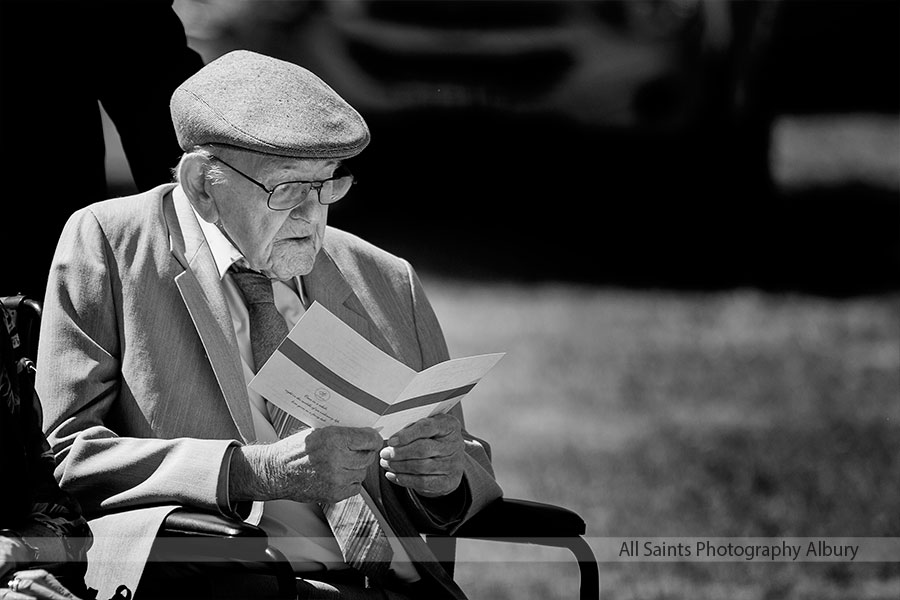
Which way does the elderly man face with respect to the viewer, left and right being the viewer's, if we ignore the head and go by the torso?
facing the viewer and to the right of the viewer

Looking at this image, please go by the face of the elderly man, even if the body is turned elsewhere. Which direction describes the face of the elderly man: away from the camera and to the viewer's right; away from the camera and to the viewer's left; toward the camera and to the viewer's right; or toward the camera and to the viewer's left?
toward the camera and to the viewer's right
